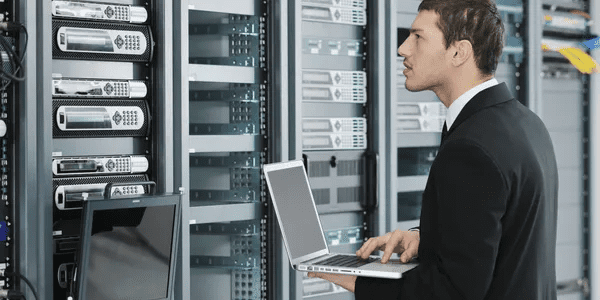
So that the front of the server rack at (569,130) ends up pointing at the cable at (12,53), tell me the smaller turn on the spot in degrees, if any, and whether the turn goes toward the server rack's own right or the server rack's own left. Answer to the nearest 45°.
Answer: approximately 45° to the server rack's own right

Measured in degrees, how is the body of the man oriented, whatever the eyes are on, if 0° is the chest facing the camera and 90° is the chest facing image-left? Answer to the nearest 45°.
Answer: approximately 90°

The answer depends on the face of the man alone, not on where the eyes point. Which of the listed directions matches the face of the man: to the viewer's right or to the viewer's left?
to the viewer's left

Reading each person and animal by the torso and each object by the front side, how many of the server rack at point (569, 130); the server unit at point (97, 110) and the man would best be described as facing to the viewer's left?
1

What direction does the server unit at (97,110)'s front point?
toward the camera

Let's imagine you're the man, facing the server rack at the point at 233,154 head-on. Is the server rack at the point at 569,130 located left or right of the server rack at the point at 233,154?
right

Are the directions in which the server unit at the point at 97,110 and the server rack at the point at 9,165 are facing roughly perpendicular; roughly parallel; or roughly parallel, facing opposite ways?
roughly parallel

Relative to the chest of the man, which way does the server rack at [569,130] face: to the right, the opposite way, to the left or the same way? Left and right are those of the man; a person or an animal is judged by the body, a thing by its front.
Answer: to the left

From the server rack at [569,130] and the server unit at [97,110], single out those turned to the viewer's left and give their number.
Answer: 0

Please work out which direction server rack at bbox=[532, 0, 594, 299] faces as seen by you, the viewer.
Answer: facing the viewer

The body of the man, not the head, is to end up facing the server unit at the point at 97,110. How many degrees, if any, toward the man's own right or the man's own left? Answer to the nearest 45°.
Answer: approximately 45° to the man's own right

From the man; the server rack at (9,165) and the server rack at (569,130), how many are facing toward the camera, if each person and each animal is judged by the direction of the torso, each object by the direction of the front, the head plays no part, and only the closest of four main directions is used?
2
